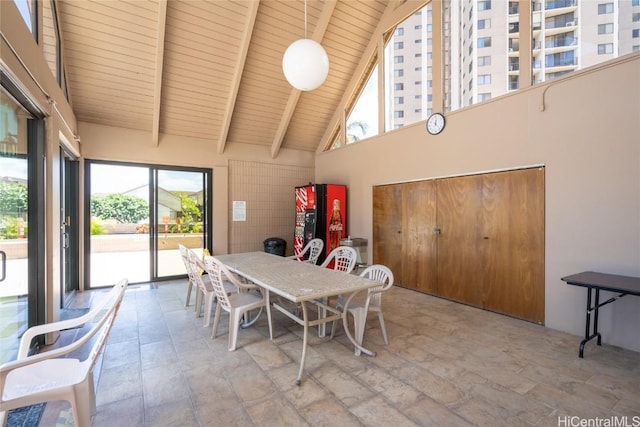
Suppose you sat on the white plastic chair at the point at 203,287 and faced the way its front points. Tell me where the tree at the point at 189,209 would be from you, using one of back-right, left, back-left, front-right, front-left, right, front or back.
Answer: front-left

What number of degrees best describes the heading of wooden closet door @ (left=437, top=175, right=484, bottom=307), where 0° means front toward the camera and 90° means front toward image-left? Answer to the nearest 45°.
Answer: approximately 45°

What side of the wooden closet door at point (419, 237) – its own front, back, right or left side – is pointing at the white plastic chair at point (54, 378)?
front

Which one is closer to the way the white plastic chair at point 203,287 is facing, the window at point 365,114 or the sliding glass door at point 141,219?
the window

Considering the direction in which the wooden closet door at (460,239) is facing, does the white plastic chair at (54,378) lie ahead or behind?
ahead

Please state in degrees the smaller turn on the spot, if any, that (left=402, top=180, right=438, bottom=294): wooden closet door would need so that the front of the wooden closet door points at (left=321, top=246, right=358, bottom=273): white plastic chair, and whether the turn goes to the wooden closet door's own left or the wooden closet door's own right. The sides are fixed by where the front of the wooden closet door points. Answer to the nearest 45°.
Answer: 0° — it already faces it

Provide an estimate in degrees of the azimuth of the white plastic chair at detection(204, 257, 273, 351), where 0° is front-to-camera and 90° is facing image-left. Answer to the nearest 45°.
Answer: approximately 225°

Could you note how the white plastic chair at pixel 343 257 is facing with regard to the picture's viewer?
facing the viewer and to the left of the viewer

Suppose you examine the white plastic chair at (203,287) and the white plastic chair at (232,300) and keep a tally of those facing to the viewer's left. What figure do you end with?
0

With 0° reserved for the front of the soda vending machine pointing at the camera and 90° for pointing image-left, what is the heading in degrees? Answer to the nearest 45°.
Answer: approximately 45°

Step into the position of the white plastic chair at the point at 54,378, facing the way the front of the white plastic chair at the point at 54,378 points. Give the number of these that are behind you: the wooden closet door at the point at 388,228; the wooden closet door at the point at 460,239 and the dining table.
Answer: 3

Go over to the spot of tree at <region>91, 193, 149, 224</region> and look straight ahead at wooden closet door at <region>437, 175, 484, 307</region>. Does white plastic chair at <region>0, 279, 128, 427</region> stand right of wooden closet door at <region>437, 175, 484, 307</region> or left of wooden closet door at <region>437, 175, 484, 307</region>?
right

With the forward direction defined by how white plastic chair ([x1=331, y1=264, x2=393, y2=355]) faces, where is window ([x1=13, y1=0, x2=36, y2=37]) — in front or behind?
in front

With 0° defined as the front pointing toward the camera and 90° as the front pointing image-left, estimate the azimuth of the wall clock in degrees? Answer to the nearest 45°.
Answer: approximately 45°
